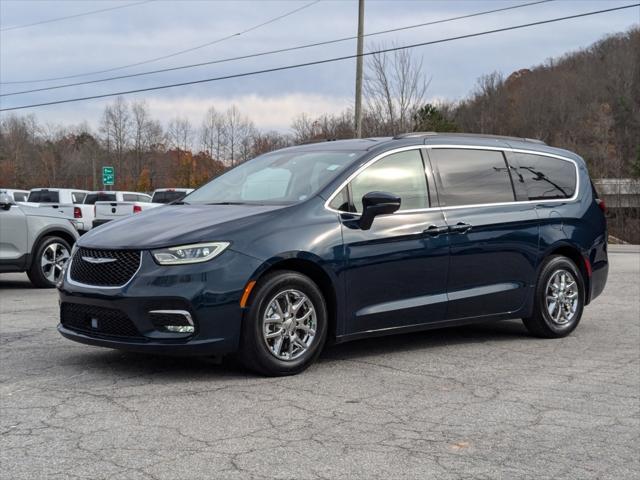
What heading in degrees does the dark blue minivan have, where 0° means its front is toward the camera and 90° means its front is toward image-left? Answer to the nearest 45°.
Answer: approximately 45°

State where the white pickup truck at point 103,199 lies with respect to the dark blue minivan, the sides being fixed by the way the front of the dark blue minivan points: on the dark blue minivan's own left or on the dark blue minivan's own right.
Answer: on the dark blue minivan's own right

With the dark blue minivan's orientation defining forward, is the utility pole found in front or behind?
behind

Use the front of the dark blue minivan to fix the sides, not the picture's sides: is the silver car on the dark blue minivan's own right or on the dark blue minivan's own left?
on the dark blue minivan's own right
